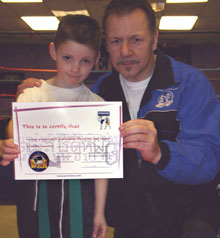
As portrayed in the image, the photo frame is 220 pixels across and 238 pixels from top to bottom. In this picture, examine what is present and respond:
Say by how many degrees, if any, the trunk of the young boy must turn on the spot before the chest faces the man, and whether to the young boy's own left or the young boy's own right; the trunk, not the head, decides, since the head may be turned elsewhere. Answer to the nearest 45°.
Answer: approximately 90° to the young boy's own left

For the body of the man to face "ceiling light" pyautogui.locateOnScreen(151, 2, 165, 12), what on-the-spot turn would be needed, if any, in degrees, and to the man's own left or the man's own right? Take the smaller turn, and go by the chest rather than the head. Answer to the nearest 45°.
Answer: approximately 135° to the man's own right

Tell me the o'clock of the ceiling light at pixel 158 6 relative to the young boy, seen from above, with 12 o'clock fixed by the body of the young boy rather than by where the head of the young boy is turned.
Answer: The ceiling light is roughly at 7 o'clock from the young boy.

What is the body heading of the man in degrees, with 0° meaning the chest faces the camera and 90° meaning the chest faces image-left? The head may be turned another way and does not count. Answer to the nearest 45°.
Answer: approximately 45°

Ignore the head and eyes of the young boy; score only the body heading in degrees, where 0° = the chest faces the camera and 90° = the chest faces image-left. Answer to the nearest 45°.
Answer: approximately 0°

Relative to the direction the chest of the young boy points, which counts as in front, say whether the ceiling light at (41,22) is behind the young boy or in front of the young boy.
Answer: behind

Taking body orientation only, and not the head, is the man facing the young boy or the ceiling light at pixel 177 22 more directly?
the young boy
